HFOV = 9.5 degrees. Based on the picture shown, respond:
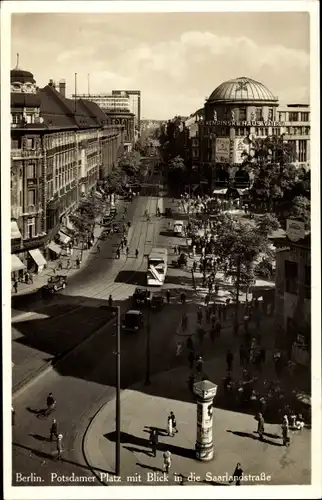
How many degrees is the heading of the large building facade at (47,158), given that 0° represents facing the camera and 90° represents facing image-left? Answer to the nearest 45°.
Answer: approximately 315°

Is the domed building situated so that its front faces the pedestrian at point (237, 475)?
yes
